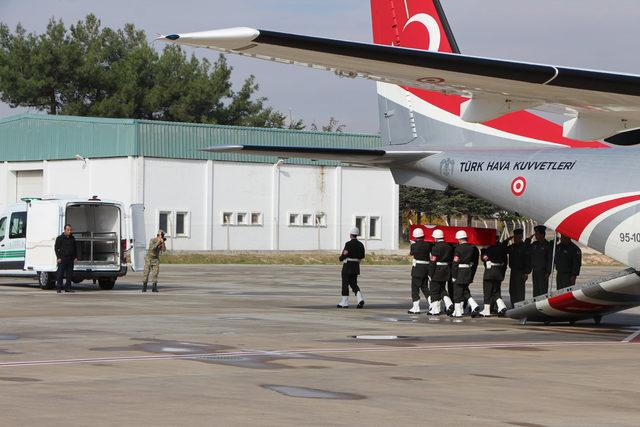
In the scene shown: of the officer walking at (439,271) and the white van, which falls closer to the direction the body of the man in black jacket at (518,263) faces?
the officer walking

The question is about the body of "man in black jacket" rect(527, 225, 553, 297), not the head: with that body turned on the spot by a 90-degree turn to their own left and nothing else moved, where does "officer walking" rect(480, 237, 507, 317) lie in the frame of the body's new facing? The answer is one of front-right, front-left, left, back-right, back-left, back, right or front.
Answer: back-right

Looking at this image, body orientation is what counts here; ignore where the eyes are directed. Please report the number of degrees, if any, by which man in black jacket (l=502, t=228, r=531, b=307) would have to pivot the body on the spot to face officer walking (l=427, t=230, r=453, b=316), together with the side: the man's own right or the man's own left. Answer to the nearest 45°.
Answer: approximately 45° to the man's own right

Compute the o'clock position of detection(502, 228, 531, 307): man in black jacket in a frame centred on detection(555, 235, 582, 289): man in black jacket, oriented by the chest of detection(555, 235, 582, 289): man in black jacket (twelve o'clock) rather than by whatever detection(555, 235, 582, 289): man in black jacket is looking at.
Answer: detection(502, 228, 531, 307): man in black jacket is roughly at 2 o'clock from detection(555, 235, 582, 289): man in black jacket.

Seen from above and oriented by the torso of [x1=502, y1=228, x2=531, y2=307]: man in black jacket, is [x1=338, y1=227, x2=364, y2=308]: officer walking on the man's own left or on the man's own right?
on the man's own right

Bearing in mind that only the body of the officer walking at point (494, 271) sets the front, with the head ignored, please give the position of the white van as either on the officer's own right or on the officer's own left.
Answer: on the officer's own right

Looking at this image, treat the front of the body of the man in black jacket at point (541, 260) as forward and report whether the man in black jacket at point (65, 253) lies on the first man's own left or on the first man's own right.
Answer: on the first man's own right

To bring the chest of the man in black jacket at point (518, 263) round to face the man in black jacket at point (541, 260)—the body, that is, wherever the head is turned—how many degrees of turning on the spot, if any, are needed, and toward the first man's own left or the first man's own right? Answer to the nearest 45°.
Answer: approximately 135° to the first man's own left

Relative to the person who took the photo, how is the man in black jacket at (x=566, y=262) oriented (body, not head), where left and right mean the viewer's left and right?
facing the viewer and to the left of the viewer

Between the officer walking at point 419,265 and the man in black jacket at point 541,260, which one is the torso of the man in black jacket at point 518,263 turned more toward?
the officer walking

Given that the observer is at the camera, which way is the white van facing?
facing away from the viewer and to the left of the viewer

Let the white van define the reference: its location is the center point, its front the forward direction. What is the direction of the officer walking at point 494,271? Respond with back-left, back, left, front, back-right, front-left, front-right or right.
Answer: back

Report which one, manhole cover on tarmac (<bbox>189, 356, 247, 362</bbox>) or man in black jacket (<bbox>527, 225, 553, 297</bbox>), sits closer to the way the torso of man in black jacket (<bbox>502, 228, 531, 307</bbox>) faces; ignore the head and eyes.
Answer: the manhole cover on tarmac

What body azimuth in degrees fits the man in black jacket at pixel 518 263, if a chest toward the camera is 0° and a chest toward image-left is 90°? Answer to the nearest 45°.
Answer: approximately 45°
